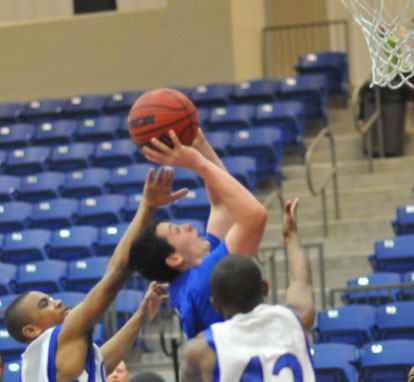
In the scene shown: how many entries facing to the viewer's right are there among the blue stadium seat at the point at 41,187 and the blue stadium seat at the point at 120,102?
0

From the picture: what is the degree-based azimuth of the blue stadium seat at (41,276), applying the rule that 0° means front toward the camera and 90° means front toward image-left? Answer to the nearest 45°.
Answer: approximately 45°

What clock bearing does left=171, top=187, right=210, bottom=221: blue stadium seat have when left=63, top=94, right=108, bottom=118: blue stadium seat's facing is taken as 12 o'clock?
left=171, top=187, right=210, bottom=221: blue stadium seat is roughly at 10 o'clock from left=63, top=94, right=108, bottom=118: blue stadium seat.

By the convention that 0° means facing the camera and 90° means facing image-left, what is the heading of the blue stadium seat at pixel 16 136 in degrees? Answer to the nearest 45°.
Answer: approximately 0°

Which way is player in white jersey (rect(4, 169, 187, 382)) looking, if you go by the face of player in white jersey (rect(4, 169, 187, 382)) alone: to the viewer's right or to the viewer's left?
to the viewer's right

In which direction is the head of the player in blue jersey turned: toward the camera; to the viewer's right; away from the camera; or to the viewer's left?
to the viewer's right

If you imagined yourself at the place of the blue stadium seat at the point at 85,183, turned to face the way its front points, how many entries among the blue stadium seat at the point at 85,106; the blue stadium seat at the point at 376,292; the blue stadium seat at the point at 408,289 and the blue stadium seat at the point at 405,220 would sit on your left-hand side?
3

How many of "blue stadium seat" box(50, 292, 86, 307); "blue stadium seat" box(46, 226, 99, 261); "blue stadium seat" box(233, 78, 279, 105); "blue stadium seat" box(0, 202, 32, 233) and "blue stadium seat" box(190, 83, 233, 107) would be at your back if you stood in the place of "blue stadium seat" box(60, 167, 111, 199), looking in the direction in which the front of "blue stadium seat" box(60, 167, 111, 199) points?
2

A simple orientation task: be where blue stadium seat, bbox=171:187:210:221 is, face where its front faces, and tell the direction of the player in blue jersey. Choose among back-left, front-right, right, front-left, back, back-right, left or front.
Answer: front-left

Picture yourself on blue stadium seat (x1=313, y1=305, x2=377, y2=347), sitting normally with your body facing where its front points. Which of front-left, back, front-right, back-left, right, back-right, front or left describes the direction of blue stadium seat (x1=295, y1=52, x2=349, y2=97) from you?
back-right

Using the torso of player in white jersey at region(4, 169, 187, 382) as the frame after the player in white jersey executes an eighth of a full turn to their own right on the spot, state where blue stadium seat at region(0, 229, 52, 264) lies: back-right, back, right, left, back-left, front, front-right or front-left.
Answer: back-left

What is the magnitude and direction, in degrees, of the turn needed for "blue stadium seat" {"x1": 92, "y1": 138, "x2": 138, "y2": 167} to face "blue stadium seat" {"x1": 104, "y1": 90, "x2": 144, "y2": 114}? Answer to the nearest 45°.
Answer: approximately 180°

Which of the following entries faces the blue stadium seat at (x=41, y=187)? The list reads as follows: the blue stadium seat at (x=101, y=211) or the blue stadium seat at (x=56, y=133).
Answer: the blue stadium seat at (x=56, y=133)

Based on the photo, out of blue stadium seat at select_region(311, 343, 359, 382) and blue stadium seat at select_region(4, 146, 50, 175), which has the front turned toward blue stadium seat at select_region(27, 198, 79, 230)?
blue stadium seat at select_region(4, 146, 50, 175)

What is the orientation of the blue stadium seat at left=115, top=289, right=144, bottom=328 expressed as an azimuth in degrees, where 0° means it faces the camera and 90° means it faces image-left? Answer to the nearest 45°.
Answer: approximately 0°
